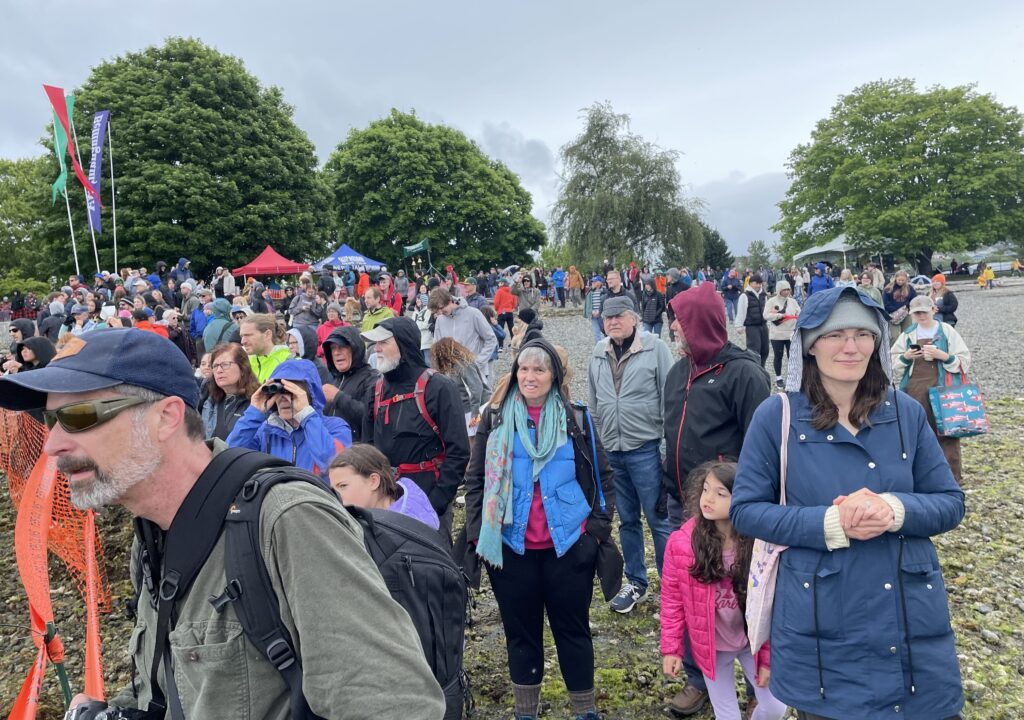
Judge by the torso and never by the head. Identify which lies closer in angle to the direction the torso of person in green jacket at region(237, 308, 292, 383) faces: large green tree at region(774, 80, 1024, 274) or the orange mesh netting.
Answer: the orange mesh netting

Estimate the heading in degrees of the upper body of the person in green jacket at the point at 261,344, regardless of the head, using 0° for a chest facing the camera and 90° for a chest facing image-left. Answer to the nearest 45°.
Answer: approximately 45°

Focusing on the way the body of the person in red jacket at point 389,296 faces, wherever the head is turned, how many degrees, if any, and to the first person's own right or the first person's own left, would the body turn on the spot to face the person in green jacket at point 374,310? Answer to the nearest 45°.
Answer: approximately 45° to the first person's own left

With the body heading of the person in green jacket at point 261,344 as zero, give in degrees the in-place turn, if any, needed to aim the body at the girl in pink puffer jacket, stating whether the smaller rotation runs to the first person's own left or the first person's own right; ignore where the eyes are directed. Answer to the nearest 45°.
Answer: approximately 90° to the first person's own left

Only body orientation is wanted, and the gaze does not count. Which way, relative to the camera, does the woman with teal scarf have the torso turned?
toward the camera

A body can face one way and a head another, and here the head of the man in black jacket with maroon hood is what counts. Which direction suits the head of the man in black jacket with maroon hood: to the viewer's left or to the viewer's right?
to the viewer's left

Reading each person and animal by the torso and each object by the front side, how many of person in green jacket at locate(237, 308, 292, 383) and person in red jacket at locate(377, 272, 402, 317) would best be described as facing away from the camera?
0

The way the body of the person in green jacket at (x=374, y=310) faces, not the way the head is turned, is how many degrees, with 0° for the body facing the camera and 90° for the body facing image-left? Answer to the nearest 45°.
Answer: approximately 45°

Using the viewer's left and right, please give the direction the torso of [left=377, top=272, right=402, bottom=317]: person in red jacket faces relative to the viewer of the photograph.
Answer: facing the viewer and to the left of the viewer

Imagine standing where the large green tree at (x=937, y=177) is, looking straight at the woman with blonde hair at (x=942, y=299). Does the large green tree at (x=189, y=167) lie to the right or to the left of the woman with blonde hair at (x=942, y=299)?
right

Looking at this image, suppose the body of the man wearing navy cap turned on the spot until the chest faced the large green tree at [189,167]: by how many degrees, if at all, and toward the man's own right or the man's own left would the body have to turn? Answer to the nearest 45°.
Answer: approximately 135° to the man's own right

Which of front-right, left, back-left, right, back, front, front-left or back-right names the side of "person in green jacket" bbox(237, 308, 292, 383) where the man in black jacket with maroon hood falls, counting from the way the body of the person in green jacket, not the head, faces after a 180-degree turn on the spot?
right
